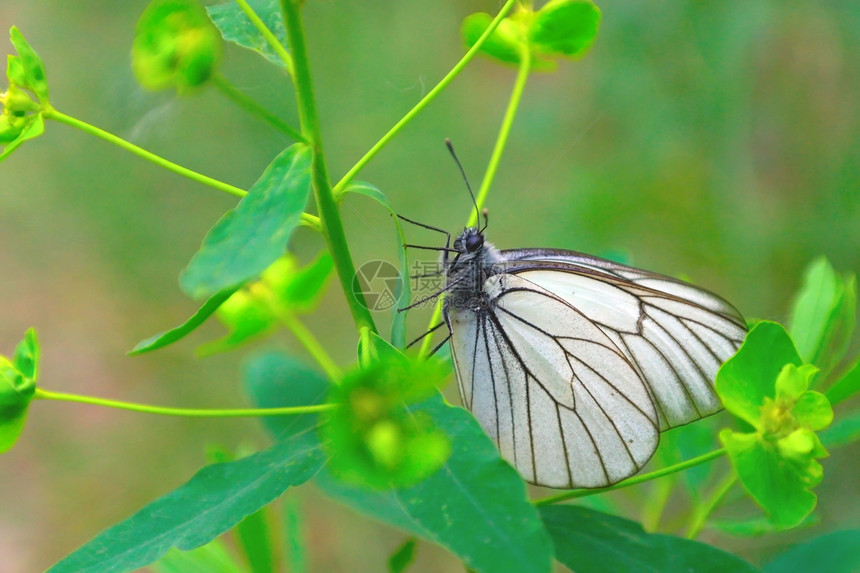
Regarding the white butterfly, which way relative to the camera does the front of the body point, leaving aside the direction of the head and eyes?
to the viewer's left
